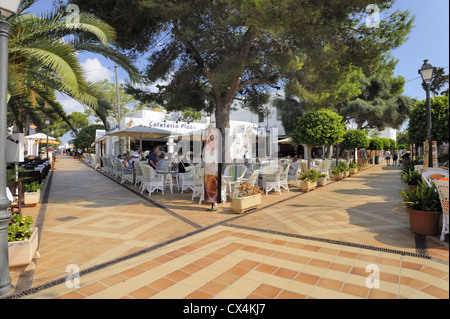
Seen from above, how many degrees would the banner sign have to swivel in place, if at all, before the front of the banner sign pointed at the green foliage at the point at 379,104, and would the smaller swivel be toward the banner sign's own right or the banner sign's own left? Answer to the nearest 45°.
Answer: approximately 135° to the banner sign's own left

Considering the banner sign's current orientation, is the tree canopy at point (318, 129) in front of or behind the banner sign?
behind

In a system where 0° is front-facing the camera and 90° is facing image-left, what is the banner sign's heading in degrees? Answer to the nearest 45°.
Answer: approximately 0°

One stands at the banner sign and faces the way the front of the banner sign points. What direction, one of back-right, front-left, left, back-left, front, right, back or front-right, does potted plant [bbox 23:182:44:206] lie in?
right

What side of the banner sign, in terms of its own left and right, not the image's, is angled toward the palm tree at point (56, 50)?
right

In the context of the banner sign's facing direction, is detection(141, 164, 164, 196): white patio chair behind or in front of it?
behind
